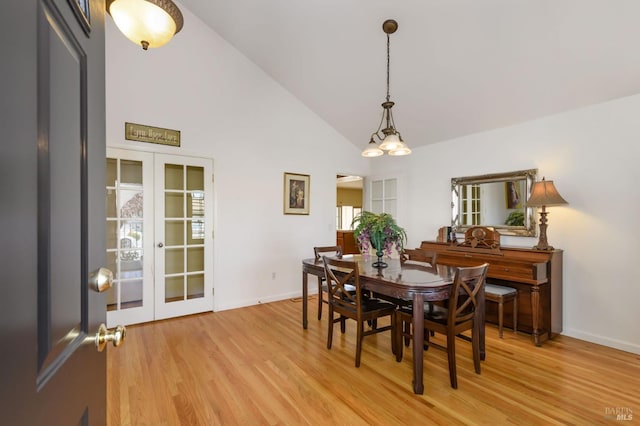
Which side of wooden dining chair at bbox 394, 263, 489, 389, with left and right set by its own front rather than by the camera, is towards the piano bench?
right

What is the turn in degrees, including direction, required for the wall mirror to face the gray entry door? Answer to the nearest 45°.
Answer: approximately 45° to its left

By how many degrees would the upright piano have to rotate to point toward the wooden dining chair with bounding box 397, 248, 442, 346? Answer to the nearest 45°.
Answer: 0° — it already faces it

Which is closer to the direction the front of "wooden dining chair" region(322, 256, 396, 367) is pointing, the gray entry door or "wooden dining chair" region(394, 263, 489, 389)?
the wooden dining chair

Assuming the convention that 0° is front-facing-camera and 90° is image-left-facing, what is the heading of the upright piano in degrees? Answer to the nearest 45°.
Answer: approximately 45°

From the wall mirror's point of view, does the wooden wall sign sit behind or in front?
in front

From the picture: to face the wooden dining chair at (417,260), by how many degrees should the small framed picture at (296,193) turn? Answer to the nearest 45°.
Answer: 0° — it already faces it
